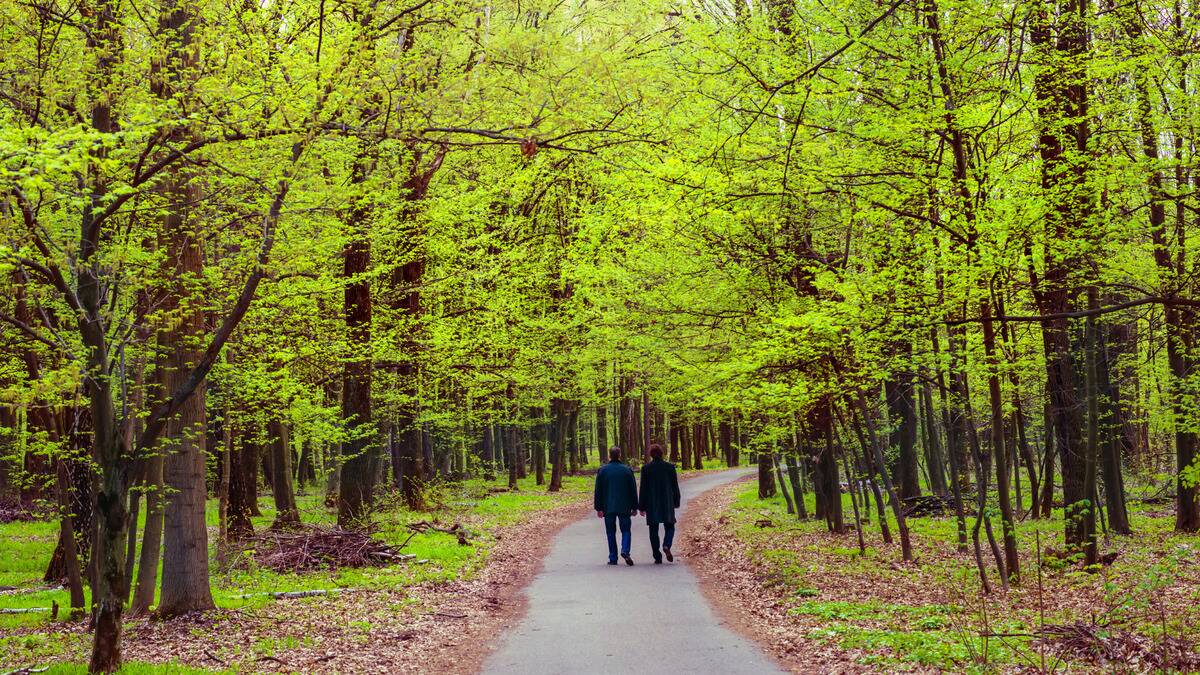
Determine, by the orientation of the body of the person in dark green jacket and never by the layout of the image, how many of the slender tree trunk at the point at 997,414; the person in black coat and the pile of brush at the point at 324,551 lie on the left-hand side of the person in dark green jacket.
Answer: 1

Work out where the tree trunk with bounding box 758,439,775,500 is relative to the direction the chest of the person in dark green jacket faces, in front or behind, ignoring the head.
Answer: in front

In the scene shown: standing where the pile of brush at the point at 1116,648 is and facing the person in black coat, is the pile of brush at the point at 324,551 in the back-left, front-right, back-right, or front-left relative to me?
front-left

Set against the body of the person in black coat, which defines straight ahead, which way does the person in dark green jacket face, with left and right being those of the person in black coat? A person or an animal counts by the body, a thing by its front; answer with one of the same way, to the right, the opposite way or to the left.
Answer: the same way

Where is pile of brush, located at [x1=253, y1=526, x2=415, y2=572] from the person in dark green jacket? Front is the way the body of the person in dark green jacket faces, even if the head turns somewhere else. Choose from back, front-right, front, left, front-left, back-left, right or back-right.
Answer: left

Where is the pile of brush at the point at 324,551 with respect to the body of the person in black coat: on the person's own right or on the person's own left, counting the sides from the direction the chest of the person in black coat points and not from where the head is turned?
on the person's own left

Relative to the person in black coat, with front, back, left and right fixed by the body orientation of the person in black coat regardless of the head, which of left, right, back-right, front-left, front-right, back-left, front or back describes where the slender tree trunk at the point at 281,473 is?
front-left

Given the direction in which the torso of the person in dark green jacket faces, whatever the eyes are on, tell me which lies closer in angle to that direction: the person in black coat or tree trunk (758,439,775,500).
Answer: the tree trunk

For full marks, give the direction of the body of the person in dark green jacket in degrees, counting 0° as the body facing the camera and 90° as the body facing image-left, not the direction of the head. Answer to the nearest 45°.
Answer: approximately 180°

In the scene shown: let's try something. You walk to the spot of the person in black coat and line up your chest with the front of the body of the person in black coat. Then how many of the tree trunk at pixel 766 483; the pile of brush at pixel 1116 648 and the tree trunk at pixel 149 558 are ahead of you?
1

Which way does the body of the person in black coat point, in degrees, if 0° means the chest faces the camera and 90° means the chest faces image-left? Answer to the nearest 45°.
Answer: approximately 180°

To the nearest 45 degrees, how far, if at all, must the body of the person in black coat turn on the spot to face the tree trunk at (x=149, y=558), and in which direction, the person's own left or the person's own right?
approximately 135° to the person's own left

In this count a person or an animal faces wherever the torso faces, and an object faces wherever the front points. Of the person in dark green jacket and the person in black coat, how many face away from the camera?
2
